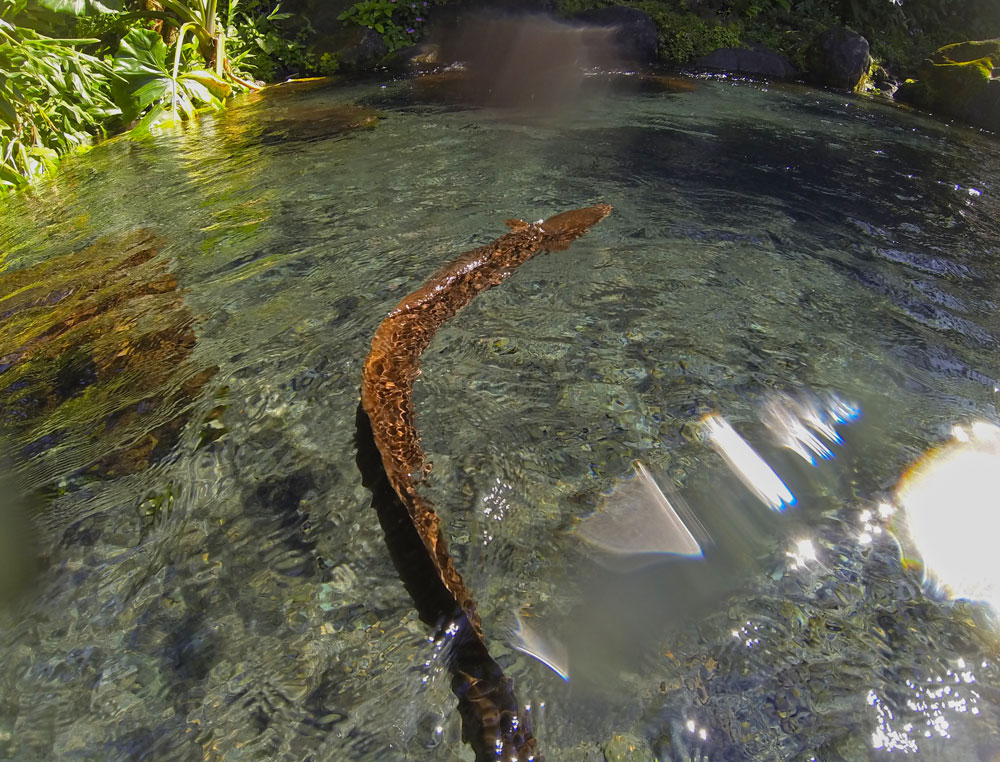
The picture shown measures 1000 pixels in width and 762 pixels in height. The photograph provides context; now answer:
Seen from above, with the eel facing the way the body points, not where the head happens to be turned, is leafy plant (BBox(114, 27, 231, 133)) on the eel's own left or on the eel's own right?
on the eel's own left

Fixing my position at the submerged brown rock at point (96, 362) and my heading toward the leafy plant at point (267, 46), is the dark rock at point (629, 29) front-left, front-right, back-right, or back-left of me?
front-right

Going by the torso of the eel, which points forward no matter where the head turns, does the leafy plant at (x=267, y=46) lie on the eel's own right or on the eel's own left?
on the eel's own left

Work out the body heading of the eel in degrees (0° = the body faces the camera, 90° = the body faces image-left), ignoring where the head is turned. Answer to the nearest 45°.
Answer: approximately 225°

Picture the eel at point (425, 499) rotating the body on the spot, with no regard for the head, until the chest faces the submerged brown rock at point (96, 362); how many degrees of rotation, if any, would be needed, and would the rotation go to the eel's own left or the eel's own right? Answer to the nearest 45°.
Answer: approximately 90° to the eel's own left

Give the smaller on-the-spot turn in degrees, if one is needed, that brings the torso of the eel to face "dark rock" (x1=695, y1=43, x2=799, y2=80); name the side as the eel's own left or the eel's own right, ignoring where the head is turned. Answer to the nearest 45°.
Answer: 0° — it already faces it

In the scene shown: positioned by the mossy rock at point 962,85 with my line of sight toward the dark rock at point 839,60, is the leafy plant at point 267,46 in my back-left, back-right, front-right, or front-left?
front-left

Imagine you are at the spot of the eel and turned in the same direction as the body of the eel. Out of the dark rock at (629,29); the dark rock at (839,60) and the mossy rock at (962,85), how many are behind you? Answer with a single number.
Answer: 0

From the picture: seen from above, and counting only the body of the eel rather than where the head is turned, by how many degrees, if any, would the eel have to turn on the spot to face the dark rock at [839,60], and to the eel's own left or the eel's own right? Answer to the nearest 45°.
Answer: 0° — it already faces it

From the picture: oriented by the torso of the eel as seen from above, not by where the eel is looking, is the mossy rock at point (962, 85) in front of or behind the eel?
in front

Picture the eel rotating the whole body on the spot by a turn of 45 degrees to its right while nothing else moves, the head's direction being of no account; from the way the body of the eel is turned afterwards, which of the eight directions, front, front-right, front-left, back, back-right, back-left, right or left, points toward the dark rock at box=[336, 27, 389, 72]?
left

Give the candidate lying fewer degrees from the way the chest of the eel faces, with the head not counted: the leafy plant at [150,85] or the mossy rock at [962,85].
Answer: the mossy rock

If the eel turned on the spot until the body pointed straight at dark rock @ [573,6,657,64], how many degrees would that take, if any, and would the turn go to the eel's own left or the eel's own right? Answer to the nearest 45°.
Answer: approximately 45° to the eel's own left

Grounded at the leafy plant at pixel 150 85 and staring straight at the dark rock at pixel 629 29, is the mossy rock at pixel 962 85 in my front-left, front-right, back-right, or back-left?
front-right

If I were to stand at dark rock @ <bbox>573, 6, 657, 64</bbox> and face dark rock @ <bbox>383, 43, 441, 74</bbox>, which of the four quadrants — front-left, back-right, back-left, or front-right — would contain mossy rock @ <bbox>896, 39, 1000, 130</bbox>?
back-left
